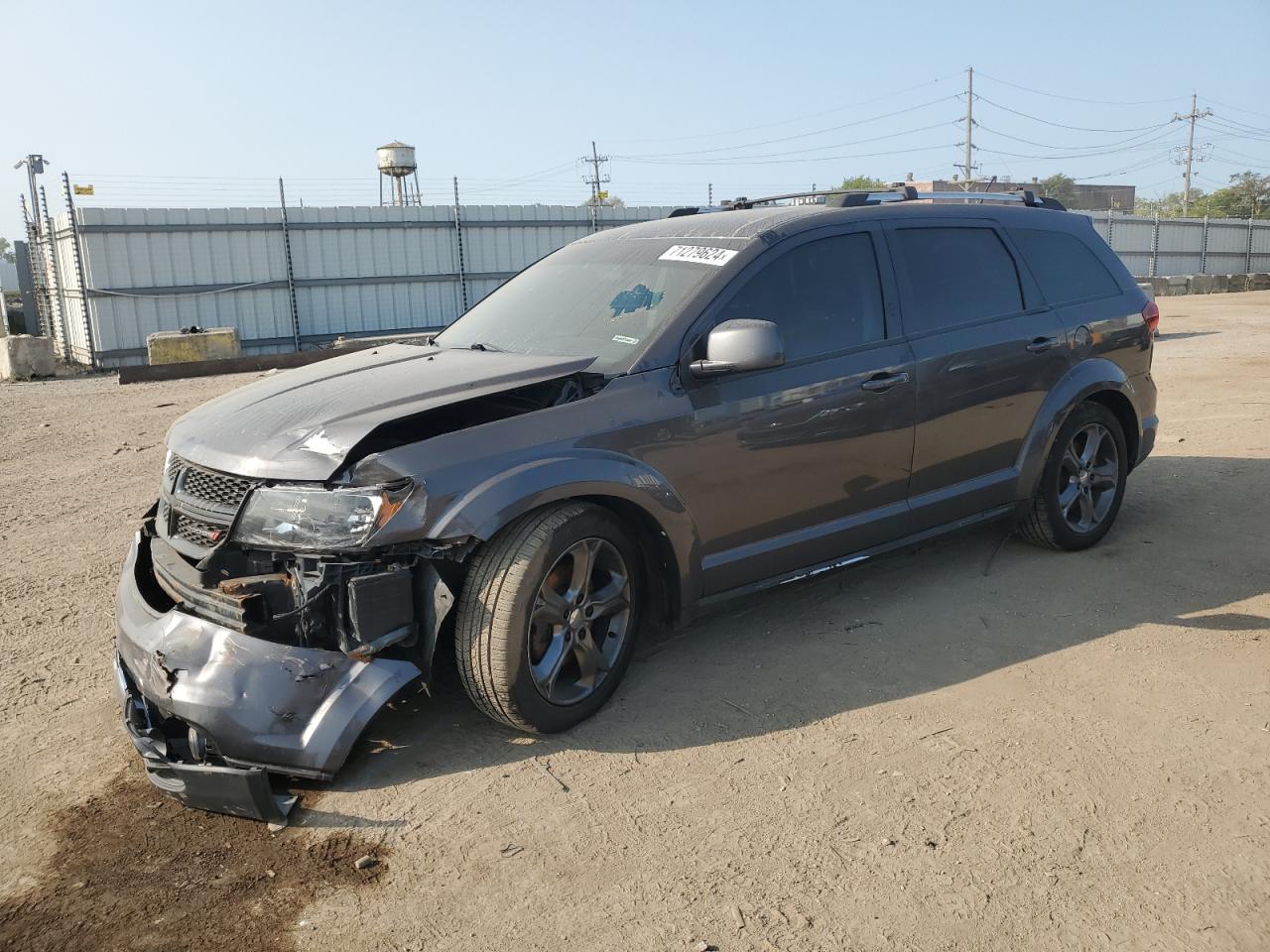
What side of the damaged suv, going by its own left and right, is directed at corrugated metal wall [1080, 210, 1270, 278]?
back

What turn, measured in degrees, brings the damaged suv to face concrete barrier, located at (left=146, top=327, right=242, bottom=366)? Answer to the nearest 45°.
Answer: approximately 90° to its right

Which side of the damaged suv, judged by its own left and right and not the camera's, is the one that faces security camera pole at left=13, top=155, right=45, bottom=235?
right

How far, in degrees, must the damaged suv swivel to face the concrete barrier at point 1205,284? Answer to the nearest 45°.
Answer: approximately 180°

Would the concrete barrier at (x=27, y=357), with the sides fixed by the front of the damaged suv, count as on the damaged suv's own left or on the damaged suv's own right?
on the damaged suv's own right

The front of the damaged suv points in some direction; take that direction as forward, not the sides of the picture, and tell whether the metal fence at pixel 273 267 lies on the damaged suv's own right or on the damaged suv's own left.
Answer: on the damaged suv's own right

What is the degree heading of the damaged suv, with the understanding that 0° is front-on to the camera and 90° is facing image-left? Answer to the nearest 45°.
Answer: approximately 45°
